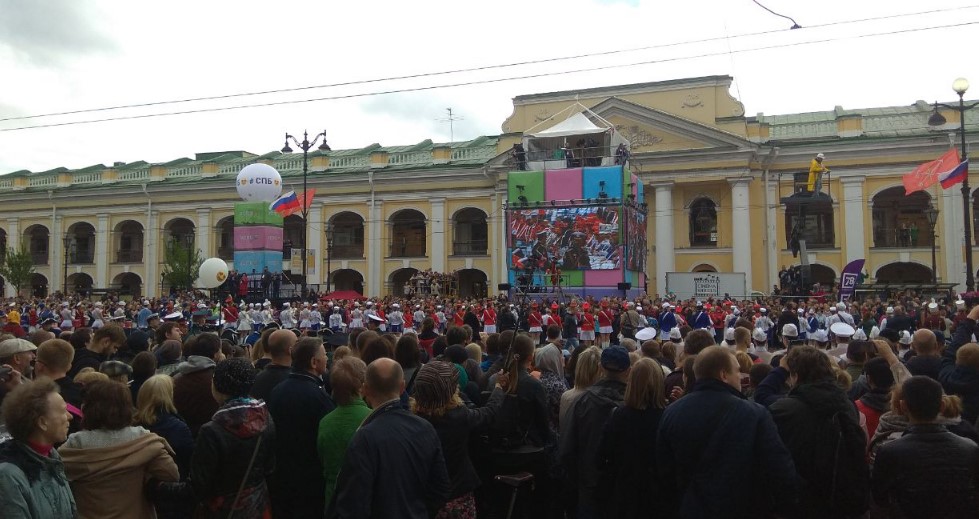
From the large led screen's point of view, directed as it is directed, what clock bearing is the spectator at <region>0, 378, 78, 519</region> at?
The spectator is roughly at 12 o'clock from the large led screen.

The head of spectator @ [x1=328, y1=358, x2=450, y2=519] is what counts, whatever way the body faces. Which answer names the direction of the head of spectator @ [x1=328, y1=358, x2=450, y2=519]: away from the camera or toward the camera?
away from the camera

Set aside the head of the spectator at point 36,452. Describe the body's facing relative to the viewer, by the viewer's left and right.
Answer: facing to the right of the viewer

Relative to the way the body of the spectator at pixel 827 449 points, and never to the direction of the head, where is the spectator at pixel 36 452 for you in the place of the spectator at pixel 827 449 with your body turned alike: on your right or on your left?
on your left

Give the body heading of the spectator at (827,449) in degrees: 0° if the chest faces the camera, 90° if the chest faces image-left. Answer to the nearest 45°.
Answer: approximately 135°

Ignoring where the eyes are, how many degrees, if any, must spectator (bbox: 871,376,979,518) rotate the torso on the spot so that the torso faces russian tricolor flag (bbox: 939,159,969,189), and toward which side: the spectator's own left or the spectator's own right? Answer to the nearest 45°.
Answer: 0° — they already face it

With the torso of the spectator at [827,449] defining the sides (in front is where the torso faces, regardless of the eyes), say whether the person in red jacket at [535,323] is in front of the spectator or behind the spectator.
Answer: in front

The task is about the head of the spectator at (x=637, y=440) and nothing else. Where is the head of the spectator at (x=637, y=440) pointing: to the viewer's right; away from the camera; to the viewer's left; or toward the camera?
away from the camera

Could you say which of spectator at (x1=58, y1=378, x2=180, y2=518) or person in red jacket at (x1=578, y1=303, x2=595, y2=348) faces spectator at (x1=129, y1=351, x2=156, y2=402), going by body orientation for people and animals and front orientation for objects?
spectator at (x1=58, y1=378, x2=180, y2=518)

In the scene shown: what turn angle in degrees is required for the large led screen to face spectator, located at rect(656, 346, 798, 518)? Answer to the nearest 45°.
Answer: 0° — it already faces them

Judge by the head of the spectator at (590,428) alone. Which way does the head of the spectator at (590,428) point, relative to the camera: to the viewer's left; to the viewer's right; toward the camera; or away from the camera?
away from the camera

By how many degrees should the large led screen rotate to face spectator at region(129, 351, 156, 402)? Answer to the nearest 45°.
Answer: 0° — it already faces them

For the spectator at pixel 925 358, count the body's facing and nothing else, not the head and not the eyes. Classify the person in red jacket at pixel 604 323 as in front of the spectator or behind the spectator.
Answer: in front

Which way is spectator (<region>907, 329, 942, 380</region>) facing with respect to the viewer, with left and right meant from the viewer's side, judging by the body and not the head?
facing away from the viewer

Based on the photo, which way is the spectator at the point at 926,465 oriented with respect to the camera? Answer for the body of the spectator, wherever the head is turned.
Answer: away from the camera
